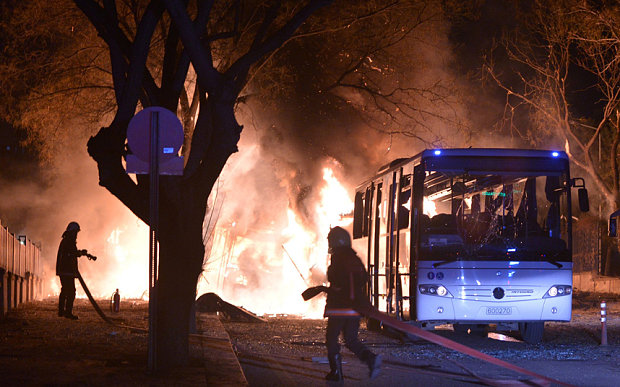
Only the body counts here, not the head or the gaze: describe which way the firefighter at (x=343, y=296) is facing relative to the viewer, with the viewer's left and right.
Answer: facing to the left of the viewer

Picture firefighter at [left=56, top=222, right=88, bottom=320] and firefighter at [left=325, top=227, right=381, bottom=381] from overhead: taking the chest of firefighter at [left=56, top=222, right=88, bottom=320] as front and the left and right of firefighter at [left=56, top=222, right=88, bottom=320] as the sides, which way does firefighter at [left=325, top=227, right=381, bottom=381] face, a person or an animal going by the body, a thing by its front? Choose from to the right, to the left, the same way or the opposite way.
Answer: the opposite way

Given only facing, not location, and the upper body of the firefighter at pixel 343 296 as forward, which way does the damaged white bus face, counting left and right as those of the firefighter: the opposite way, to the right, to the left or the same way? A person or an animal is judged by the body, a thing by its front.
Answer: to the left

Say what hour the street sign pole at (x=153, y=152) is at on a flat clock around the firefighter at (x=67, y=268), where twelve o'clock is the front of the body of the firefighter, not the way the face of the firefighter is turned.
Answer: The street sign pole is roughly at 3 o'clock from the firefighter.

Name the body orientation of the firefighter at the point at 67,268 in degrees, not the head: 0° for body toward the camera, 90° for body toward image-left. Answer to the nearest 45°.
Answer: approximately 270°

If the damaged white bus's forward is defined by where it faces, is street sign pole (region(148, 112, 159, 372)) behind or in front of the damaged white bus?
in front

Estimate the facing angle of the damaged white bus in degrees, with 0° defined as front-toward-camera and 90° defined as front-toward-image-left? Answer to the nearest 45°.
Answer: approximately 0°

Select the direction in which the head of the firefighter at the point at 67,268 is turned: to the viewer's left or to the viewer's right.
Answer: to the viewer's right
